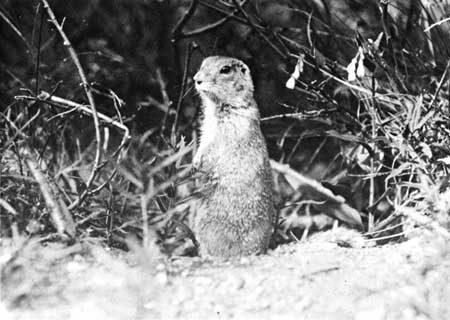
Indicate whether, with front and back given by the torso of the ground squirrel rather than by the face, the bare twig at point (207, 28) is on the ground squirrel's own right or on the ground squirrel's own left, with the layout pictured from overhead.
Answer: on the ground squirrel's own right

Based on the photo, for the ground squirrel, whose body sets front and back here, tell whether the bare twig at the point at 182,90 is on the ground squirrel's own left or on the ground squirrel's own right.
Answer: on the ground squirrel's own right

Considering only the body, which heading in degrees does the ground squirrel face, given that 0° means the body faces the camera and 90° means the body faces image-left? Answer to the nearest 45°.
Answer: approximately 90°
